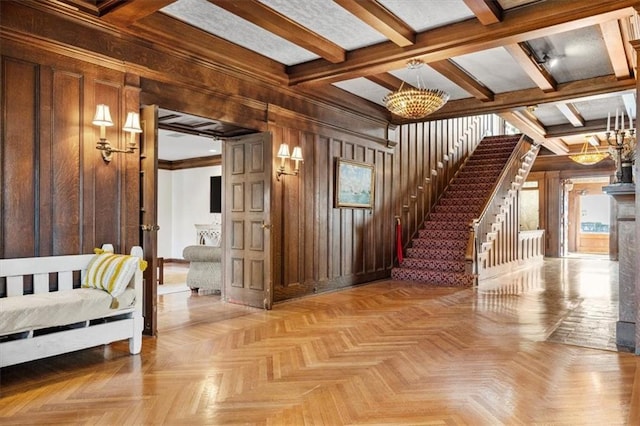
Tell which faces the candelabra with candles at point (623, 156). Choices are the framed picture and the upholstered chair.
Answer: the framed picture

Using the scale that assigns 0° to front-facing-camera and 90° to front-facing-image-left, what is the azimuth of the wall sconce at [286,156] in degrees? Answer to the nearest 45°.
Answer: approximately 315°

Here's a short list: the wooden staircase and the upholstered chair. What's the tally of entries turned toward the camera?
1

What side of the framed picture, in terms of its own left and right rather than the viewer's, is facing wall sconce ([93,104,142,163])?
right

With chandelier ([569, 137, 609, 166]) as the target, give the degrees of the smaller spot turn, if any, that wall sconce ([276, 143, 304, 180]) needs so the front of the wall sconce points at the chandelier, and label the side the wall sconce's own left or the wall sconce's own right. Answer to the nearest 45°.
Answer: approximately 90° to the wall sconce's own left

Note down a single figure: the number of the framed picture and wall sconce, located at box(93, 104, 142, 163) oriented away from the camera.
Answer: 0

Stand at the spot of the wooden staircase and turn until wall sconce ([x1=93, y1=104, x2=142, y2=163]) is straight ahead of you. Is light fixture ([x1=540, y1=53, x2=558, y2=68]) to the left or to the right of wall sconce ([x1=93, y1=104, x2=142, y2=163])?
left

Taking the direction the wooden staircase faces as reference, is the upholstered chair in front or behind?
in front

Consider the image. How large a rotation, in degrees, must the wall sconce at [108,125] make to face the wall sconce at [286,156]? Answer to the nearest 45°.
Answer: approximately 90° to its left
